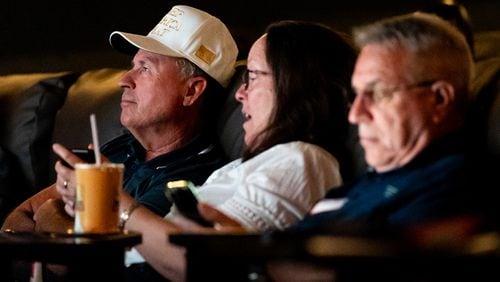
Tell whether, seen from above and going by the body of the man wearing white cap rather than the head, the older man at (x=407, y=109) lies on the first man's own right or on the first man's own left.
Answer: on the first man's own left

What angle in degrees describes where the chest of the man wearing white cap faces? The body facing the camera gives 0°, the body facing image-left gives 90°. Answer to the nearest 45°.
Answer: approximately 45°
